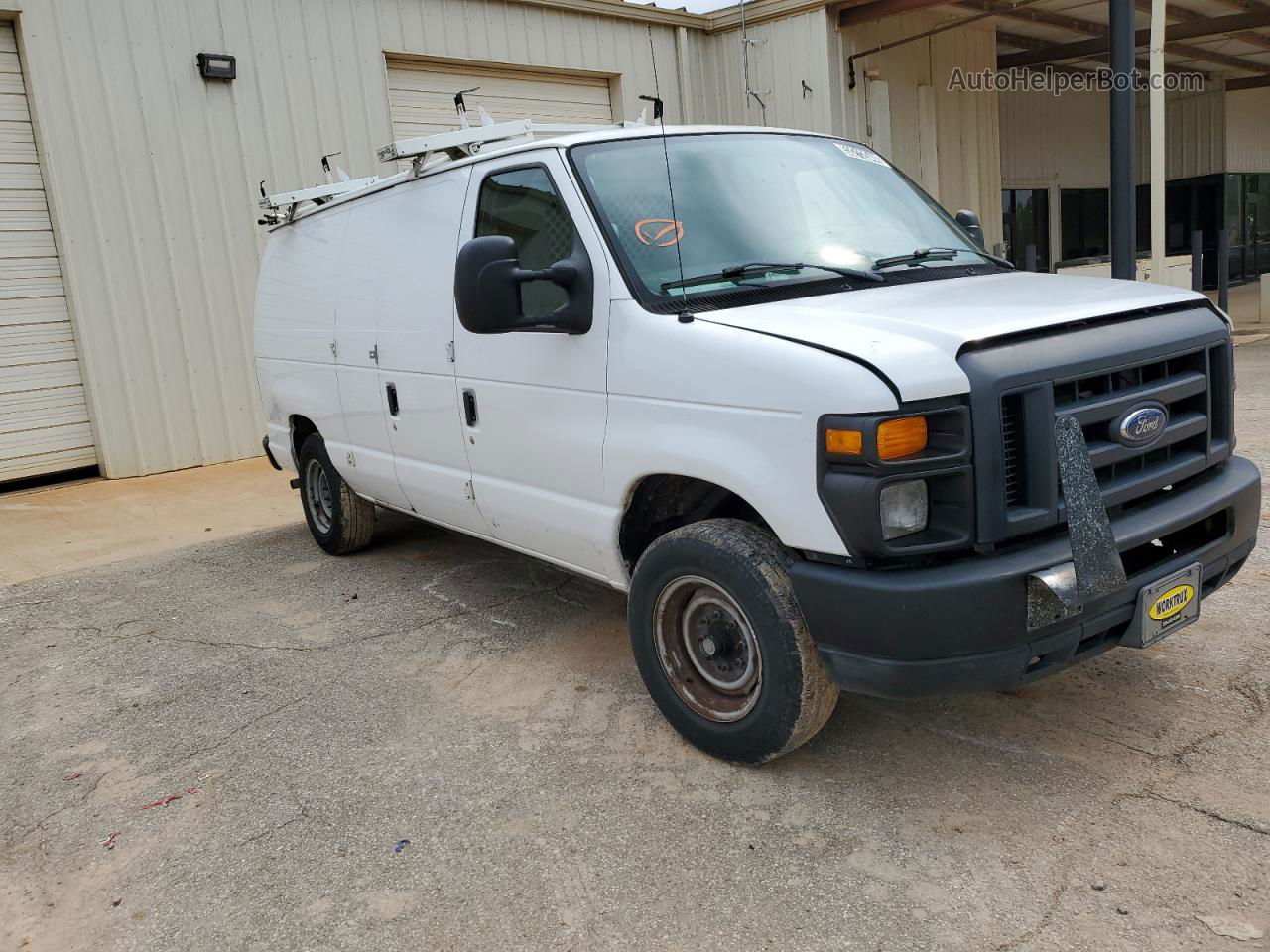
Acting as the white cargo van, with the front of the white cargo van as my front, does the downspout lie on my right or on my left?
on my left

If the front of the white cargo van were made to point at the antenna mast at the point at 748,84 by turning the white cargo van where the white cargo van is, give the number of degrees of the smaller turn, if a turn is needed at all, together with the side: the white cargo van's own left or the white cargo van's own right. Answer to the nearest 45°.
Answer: approximately 135° to the white cargo van's own left

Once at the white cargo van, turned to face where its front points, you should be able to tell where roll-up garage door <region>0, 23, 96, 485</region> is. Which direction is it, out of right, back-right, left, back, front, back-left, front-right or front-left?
back

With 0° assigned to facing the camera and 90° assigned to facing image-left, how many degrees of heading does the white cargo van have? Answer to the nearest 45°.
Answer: approximately 315°

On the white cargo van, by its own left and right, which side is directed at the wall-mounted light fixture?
back

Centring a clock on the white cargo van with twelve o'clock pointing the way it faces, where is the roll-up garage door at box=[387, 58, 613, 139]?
The roll-up garage door is roughly at 7 o'clock from the white cargo van.

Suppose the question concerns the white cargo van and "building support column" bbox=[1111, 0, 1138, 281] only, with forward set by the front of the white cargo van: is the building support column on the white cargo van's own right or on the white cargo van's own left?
on the white cargo van's own left
